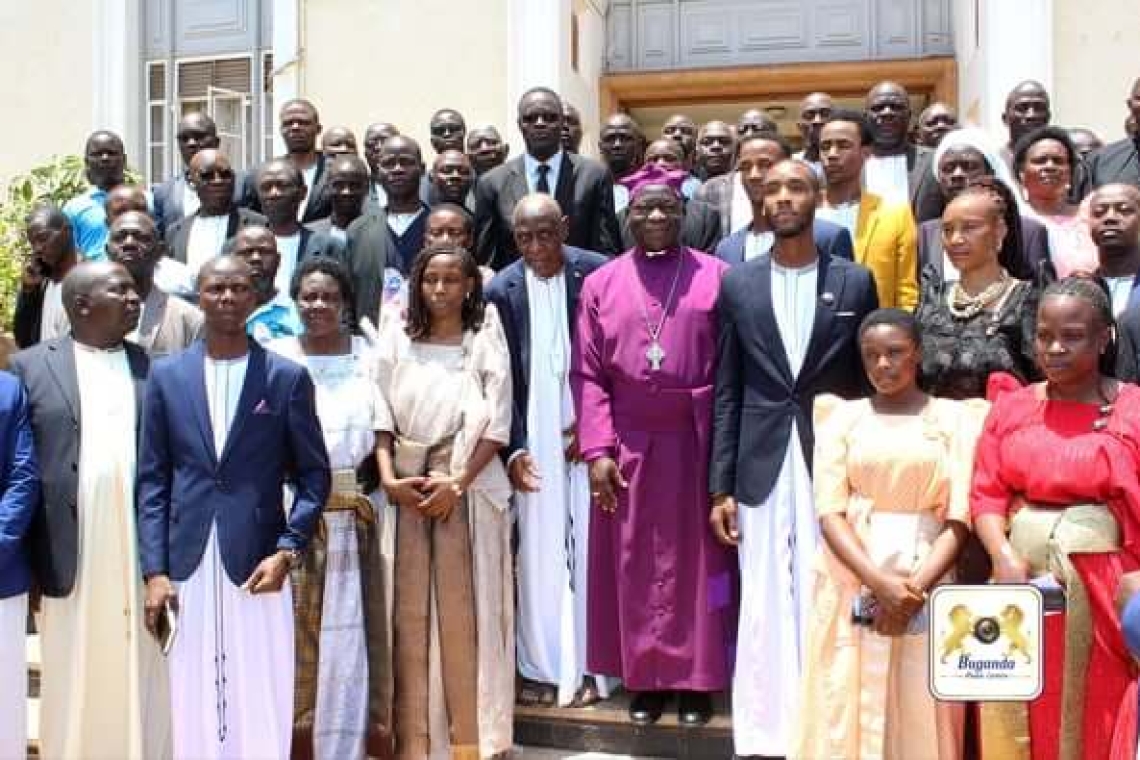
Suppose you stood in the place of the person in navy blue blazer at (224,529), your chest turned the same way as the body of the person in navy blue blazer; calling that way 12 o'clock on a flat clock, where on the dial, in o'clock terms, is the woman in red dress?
The woman in red dress is roughly at 10 o'clock from the person in navy blue blazer.

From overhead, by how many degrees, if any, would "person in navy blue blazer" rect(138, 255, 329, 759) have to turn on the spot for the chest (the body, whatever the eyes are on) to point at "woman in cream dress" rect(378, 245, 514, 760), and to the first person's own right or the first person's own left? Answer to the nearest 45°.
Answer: approximately 90° to the first person's own left

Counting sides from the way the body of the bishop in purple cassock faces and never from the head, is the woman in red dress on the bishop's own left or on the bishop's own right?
on the bishop's own left

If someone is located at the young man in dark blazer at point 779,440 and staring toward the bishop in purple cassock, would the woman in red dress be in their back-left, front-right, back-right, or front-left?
back-left

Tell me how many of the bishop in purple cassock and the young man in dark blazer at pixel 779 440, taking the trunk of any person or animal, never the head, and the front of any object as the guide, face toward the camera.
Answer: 2

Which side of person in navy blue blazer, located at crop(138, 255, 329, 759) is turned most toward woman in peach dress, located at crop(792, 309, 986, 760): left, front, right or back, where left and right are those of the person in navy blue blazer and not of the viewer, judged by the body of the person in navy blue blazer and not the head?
left

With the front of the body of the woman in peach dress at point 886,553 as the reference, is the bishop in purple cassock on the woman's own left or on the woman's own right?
on the woman's own right

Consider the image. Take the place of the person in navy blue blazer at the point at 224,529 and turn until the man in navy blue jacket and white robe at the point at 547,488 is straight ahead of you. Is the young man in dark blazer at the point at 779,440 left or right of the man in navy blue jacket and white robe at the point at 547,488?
right

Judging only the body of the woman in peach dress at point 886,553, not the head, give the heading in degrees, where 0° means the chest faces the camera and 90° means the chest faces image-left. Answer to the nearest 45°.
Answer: approximately 0°

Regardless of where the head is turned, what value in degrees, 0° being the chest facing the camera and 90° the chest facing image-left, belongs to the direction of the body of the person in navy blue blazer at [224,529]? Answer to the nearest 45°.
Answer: approximately 0°
